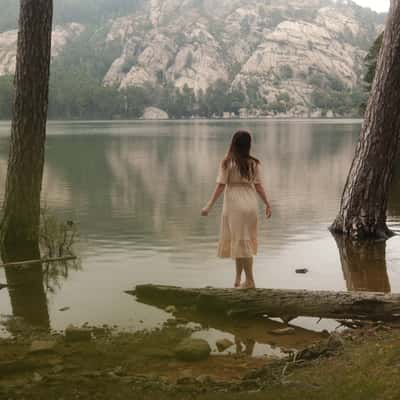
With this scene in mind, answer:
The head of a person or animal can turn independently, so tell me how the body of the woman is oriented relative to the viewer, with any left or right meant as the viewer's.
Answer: facing away from the viewer

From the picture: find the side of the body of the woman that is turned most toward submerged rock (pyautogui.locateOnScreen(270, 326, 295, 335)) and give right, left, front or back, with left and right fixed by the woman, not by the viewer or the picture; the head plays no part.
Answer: back

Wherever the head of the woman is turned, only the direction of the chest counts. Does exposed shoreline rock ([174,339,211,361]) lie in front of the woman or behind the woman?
behind

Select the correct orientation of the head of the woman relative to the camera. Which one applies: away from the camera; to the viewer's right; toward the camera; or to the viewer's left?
away from the camera

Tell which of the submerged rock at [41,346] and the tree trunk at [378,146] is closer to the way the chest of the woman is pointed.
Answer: the tree trunk

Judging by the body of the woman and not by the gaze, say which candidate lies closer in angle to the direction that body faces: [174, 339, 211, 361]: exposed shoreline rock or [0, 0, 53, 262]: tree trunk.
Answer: the tree trunk

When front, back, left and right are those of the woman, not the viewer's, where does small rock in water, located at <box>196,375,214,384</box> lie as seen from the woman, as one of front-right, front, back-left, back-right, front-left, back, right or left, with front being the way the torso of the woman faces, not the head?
back

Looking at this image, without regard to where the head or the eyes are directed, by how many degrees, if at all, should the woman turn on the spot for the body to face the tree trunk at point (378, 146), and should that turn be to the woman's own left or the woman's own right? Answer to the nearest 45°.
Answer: approximately 45° to the woman's own right

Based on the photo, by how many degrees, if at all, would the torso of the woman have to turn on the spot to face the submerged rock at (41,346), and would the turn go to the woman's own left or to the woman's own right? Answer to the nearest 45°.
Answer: approximately 135° to the woman's own left
